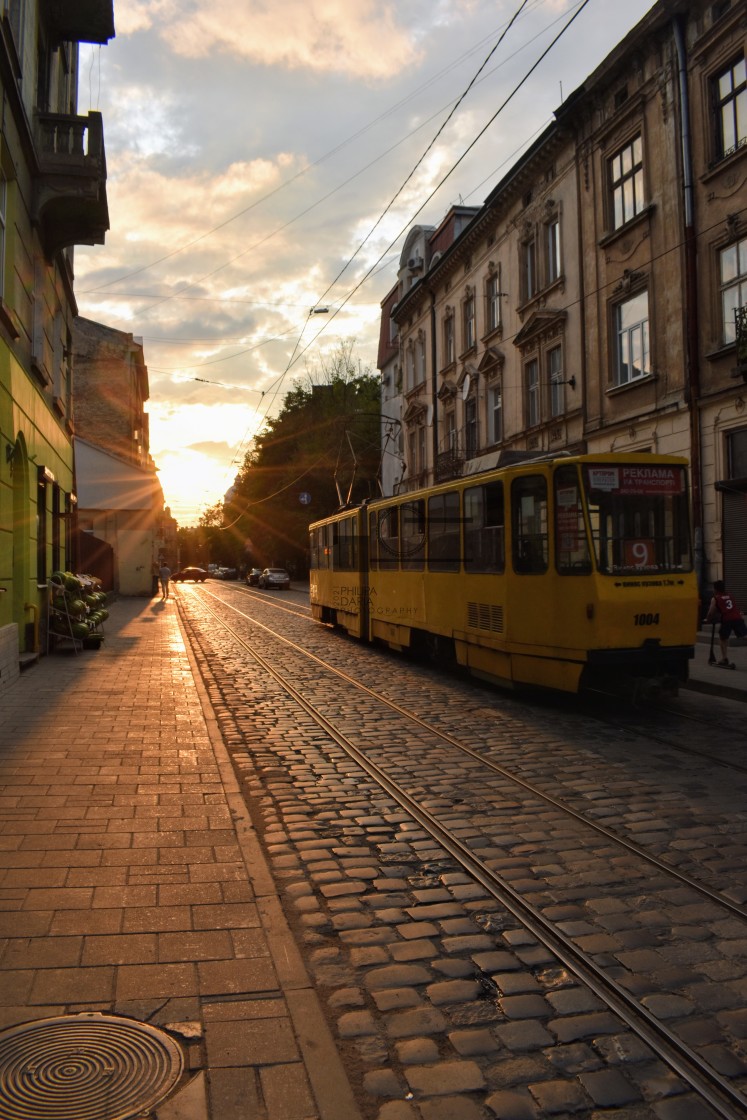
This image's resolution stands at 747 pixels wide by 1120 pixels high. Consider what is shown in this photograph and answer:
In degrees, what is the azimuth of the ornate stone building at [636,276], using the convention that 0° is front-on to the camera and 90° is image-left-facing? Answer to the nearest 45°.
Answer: approximately 45°

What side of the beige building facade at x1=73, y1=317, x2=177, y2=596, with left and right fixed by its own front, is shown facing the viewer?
right

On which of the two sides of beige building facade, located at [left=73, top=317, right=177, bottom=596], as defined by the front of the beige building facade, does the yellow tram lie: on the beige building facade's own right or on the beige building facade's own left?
on the beige building facade's own right

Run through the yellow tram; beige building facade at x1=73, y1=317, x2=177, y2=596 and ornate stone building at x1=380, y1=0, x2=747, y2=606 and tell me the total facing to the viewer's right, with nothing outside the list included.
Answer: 1

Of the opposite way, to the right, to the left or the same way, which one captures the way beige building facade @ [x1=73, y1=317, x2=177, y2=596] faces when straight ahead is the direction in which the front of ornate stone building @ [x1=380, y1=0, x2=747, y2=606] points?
the opposite way

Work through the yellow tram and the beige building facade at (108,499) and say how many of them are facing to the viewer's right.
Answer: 1

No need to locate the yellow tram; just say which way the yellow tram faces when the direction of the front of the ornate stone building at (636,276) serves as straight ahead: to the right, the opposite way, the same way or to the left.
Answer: to the right
